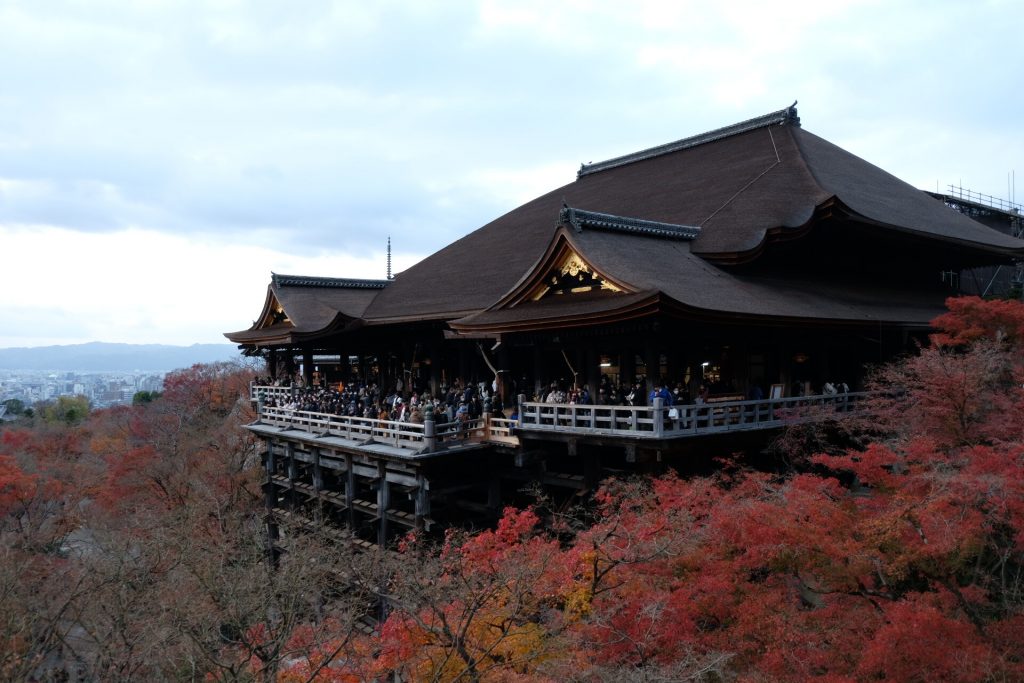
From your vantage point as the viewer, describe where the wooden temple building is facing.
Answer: facing the viewer and to the left of the viewer
